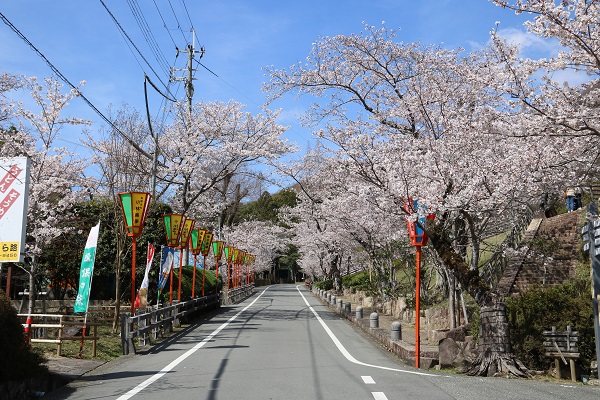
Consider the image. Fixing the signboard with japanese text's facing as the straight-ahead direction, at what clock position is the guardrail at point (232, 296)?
The guardrail is roughly at 7 o'clock from the signboard with japanese text.

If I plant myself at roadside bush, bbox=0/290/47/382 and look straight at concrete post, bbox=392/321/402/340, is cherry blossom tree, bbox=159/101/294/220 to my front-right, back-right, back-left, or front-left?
front-left

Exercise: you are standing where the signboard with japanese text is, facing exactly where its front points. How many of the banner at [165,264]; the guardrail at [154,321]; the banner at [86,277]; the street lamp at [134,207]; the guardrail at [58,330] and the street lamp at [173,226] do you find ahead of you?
0

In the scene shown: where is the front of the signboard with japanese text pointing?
toward the camera

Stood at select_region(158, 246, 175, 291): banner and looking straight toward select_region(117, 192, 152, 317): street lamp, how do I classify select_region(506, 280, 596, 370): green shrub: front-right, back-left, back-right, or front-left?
front-left

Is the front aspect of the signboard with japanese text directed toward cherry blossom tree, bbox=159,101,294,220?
no

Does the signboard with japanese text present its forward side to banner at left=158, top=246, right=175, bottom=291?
no

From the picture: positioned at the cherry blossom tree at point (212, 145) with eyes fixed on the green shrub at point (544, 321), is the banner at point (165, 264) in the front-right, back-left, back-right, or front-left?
front-right

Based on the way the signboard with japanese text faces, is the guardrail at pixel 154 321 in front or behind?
behind

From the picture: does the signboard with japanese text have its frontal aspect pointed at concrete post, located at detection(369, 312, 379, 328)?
no

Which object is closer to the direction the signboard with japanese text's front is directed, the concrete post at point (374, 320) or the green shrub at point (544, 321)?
the green shrub
